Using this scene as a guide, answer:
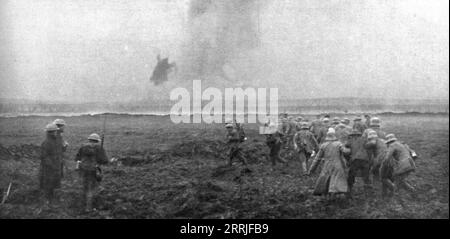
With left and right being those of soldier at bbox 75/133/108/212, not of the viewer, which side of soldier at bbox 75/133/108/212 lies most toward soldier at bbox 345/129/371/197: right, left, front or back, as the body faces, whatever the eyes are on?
right

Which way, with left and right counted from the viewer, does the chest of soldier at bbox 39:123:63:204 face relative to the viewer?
facing away from the viewer

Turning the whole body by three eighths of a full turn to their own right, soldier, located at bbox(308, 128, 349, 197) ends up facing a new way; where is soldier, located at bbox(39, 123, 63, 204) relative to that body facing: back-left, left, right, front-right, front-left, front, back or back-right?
back-right

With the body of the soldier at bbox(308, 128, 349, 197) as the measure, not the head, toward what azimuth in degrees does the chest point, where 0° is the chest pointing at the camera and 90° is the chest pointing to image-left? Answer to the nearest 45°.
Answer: approximately 180°

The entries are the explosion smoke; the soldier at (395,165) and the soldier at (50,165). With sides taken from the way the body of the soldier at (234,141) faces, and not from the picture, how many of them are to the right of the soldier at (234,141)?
1

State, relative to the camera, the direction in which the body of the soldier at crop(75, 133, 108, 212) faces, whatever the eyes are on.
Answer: away from the camera

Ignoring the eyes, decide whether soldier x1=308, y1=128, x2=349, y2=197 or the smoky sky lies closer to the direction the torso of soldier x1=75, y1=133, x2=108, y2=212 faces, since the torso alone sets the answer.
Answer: the smoky sky

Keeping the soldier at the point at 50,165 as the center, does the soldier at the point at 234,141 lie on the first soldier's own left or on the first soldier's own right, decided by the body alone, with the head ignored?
on the first soldier's own right
